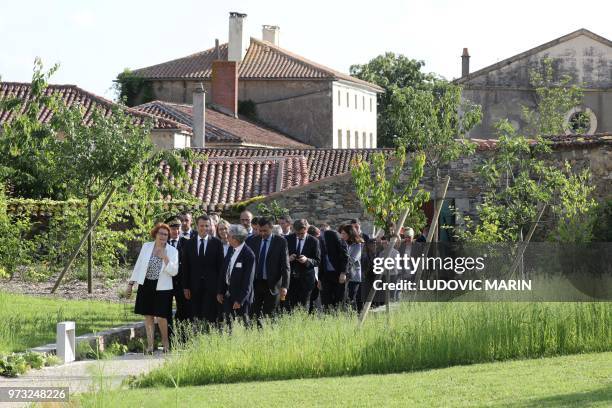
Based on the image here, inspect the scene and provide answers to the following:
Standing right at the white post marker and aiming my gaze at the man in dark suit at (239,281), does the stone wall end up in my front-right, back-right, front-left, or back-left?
front-left

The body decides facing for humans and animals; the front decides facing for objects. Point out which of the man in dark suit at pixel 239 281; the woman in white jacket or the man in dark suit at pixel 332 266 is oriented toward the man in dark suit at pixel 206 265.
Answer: the man in dark suit at pixel 332 266

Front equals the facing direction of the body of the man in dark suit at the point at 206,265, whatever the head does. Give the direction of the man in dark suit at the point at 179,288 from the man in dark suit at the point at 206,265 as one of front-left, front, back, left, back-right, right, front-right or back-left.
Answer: back-right

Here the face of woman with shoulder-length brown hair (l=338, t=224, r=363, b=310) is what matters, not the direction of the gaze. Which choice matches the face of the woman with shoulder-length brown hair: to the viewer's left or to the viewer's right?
to the viewer's left

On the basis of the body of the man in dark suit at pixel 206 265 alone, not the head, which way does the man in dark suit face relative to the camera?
toward the camera

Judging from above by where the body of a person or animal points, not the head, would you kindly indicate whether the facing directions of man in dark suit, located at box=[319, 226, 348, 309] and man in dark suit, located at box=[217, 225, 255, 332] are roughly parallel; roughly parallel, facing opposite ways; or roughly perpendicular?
roughly parallel

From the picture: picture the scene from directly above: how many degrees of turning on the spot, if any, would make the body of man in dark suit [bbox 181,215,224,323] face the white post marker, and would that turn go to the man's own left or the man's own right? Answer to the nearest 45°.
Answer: approximately 45° to the man's own right

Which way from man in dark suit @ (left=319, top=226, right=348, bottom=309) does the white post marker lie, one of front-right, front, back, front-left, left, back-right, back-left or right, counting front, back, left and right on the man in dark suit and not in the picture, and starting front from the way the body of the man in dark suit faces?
front

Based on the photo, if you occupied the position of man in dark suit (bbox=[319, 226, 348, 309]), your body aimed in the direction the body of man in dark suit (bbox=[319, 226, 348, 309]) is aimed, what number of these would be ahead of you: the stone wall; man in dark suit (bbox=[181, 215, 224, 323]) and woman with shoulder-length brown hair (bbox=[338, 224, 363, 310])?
1

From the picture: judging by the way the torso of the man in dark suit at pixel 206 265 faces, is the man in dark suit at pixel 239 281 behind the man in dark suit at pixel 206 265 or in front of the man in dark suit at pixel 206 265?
in front

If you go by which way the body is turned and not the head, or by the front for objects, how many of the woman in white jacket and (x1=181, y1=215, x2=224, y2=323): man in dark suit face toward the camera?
2

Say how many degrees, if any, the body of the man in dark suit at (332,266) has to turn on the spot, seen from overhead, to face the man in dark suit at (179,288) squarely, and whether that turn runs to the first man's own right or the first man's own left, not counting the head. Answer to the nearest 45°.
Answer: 0° — they already face them

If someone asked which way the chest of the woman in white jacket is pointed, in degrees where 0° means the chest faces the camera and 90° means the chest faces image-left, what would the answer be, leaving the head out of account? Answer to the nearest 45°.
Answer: approximately 0°
